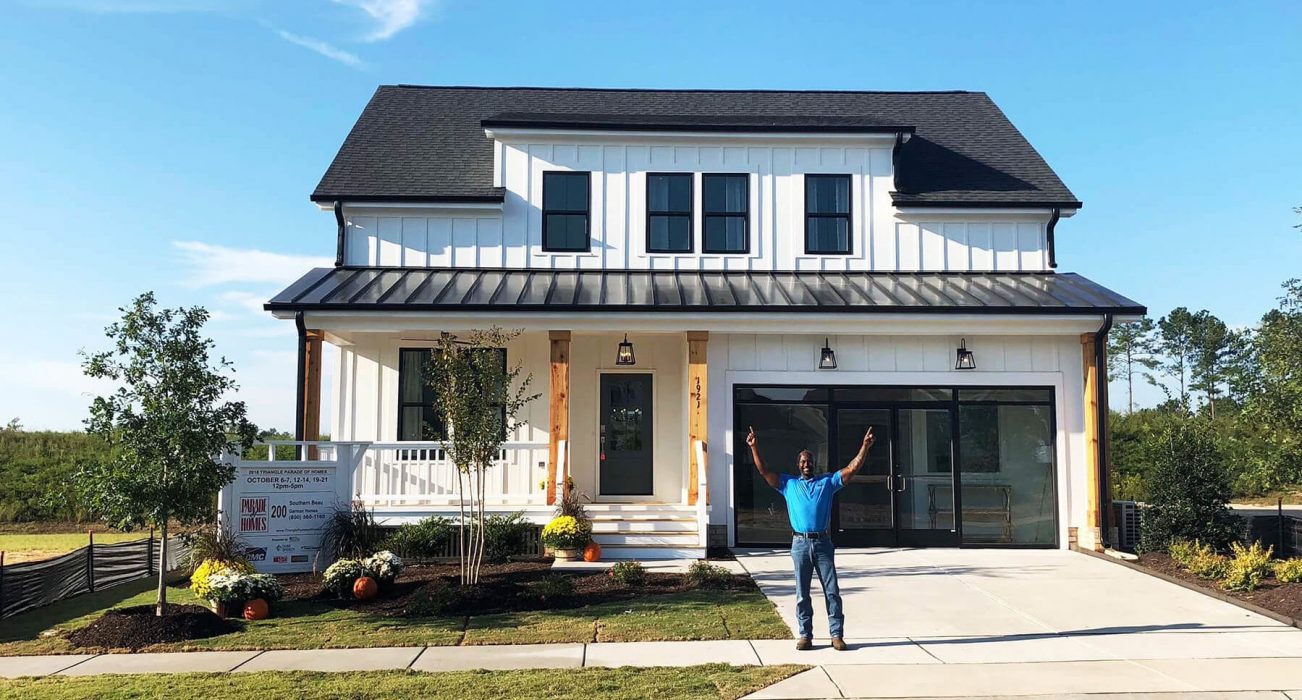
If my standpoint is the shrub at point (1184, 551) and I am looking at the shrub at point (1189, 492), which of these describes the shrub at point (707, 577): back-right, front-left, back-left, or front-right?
back-left

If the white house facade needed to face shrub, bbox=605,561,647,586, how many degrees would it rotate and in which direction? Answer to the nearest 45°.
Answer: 0° — it already faces it

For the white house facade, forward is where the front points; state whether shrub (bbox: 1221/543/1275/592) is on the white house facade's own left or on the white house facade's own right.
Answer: on the white house facade's own left

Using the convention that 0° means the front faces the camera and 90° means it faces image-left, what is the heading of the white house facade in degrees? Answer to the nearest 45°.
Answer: approximately 0°

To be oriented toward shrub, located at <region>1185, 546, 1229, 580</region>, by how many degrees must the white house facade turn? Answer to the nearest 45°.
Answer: approximately 45° to its left

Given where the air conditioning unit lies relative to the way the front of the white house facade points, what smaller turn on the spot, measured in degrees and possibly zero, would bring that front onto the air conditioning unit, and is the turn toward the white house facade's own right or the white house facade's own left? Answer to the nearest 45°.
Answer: approximately 90° to the white house facade's own left

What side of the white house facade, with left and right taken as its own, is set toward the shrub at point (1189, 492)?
left
